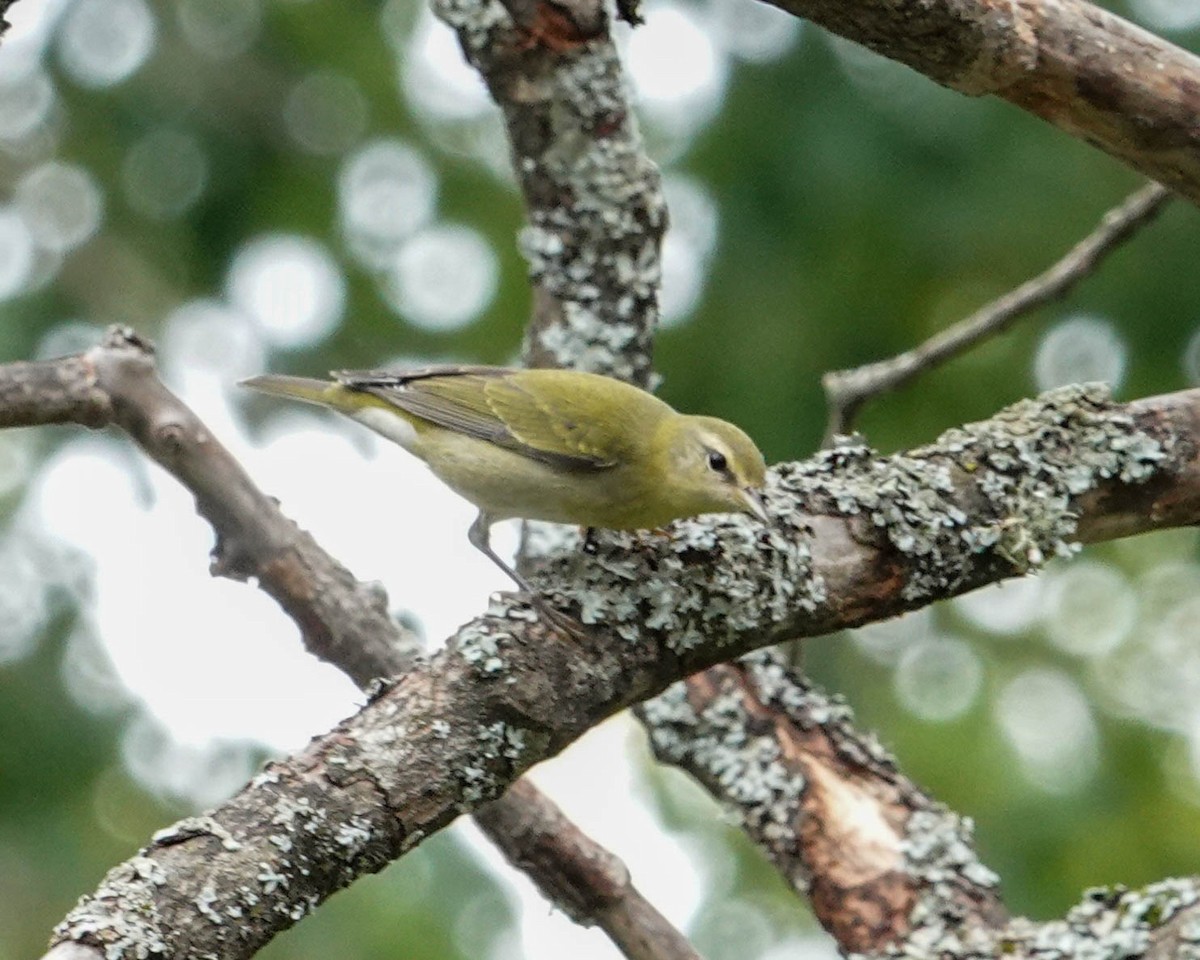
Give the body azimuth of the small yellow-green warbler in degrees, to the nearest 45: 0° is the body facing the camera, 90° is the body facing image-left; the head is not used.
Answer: approximately 270°
